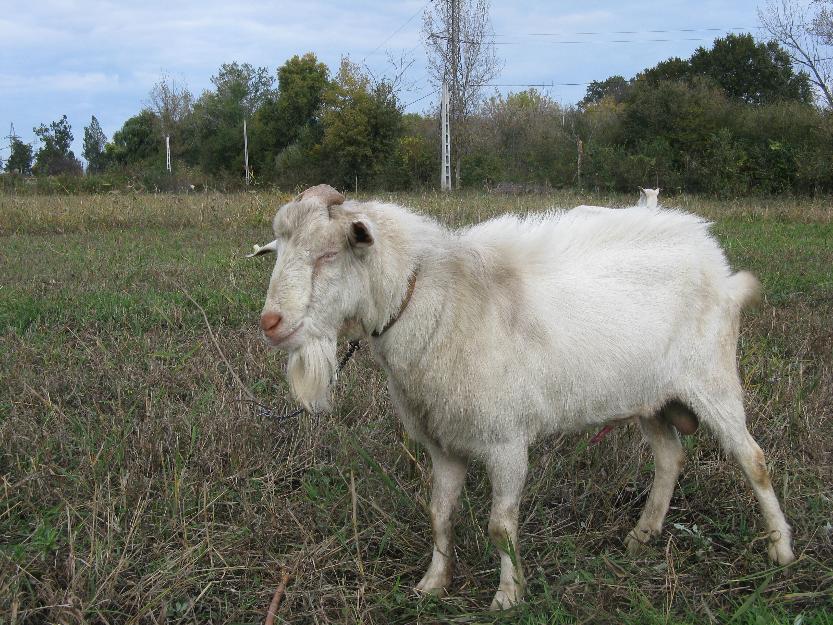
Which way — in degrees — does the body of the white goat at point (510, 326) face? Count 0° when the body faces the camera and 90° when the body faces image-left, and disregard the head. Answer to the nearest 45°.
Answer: approximately 45°

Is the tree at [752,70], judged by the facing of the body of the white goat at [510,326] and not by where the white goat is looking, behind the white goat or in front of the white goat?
behind

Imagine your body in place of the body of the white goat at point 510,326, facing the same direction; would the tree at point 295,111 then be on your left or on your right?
on your right

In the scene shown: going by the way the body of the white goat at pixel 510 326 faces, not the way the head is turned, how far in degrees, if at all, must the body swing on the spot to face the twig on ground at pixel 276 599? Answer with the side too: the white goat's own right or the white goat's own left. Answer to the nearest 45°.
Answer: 0° — it already faces it

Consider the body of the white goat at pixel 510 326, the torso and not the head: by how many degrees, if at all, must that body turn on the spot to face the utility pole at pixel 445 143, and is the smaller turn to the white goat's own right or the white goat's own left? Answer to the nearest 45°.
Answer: approximately 135° to the white goat's own right

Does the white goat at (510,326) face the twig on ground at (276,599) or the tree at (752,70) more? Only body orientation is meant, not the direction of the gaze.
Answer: the twig on ground

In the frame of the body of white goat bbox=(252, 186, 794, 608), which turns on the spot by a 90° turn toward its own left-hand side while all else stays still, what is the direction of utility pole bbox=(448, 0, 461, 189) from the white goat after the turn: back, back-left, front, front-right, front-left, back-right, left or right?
back-left
